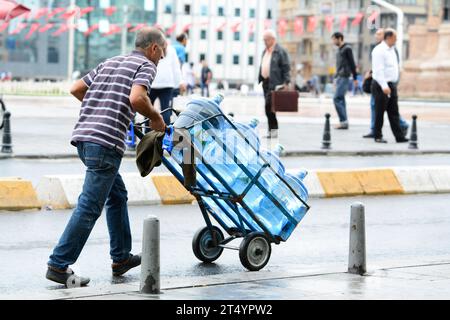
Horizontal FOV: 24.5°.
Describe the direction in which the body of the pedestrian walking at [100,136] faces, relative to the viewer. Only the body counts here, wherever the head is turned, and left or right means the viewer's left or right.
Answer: facing away from the viewer and to the right of the viewer

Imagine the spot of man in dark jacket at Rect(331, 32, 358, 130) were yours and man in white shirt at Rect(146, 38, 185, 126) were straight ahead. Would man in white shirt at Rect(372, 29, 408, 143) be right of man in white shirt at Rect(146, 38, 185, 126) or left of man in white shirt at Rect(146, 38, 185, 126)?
left

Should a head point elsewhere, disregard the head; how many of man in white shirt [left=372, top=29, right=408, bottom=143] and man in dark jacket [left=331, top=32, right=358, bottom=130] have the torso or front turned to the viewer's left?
1
